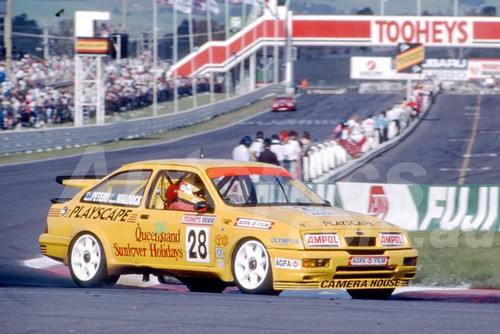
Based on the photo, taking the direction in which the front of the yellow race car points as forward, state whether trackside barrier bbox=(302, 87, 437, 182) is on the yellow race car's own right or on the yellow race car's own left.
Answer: on the yellow race car's own left

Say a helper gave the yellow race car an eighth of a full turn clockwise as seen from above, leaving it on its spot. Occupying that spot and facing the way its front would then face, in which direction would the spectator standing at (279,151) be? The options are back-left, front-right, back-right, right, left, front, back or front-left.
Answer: back

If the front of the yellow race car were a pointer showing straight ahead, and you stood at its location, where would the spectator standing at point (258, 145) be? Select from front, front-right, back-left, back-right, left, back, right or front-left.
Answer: back-left

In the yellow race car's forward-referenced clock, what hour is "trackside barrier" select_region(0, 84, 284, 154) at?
The trackside barrier is roughly at 7 o'clock from the yellow race car.

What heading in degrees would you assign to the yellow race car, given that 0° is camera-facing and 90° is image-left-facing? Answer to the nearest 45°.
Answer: approximately 315°

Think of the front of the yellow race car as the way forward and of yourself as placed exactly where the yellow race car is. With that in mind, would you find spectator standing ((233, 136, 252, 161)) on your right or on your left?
on your left

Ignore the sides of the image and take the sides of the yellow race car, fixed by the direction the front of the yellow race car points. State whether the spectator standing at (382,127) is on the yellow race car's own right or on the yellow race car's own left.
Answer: on the yellow race car's own left

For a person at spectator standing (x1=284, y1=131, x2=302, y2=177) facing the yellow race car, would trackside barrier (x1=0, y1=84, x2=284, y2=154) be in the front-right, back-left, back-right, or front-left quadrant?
back-right

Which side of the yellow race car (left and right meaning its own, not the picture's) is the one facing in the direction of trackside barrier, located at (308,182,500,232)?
left

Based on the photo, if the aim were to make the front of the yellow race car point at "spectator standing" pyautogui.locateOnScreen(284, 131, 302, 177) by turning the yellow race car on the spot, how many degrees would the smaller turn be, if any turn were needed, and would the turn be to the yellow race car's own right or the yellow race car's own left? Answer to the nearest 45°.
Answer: approximately 135° to the yellow race car's own left
